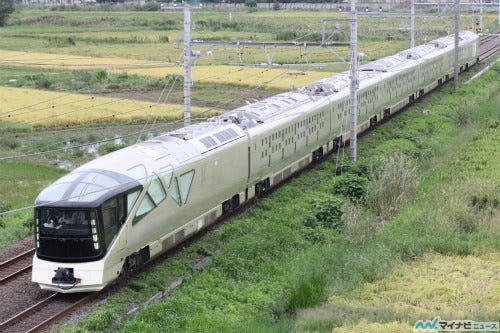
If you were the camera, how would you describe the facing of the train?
facing the viewer and to the left of the viewer

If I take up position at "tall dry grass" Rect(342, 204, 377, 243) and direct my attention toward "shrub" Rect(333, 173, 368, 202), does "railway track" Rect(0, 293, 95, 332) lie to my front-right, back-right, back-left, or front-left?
back-left

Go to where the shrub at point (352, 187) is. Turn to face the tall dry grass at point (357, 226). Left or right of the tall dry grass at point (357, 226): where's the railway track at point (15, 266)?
right
